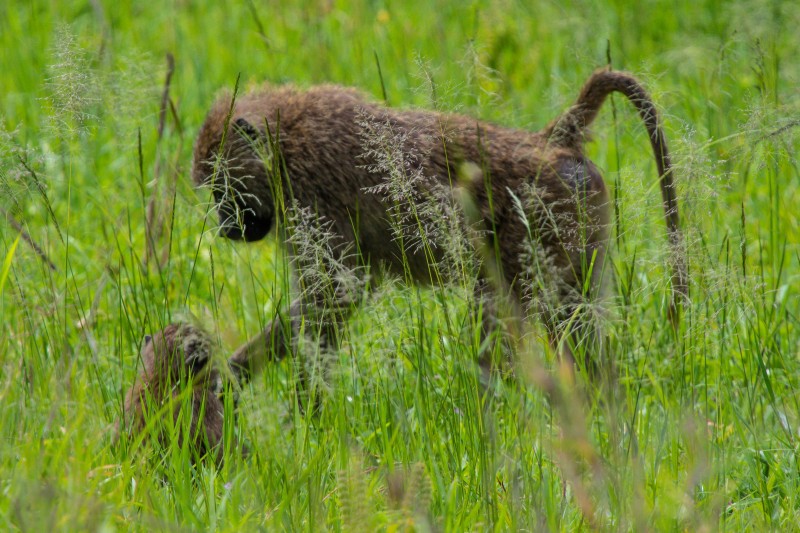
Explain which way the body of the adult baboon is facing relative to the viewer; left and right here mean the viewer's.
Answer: facing to the left of the viewer

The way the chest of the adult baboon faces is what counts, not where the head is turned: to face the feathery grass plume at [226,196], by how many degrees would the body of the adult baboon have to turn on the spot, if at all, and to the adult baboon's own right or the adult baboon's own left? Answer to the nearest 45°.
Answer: approximately 45° to the adult baboon's own left

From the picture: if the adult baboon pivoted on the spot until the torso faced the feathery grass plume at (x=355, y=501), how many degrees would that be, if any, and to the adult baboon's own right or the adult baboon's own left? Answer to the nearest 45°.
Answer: approximately 90° to the adult baboon's own left

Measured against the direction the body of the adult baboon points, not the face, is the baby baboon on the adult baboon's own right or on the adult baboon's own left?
on the adult baboon's own left

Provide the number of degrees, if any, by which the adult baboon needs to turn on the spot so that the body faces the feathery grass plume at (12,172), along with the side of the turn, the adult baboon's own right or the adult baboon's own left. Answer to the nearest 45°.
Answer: approximately 45° to the adult baboon's own left
